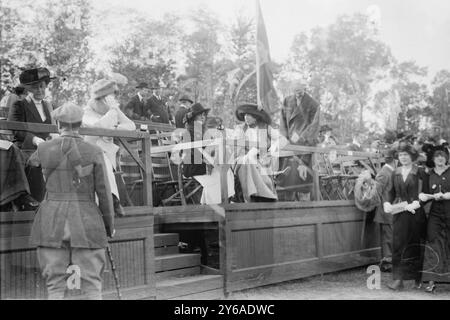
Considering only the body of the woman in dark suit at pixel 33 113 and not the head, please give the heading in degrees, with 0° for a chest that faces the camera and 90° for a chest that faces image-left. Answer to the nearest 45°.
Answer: approximately 315°

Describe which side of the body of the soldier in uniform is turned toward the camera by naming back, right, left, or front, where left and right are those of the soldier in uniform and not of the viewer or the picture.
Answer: back

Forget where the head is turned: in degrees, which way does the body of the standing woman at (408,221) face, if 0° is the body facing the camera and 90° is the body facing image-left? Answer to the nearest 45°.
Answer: approximately 45°

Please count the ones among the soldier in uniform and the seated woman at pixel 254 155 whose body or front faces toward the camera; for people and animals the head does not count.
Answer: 1

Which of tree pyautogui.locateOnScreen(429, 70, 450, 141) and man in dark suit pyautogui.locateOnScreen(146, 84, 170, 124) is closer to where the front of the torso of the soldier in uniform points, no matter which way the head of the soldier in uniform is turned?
the man in dark suit

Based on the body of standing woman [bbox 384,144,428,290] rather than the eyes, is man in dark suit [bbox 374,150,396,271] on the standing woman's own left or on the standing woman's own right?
on the standing woman's own right

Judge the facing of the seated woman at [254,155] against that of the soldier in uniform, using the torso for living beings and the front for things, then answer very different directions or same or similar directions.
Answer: very different directions

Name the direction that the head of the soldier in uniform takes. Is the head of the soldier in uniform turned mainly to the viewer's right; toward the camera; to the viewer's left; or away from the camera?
away from the camera

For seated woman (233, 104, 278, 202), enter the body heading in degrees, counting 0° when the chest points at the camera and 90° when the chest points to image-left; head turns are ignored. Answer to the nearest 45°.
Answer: approximately 0°

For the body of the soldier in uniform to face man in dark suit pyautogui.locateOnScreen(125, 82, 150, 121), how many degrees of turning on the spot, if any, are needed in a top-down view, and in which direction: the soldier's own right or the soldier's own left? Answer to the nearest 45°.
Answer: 0° — they already face them
